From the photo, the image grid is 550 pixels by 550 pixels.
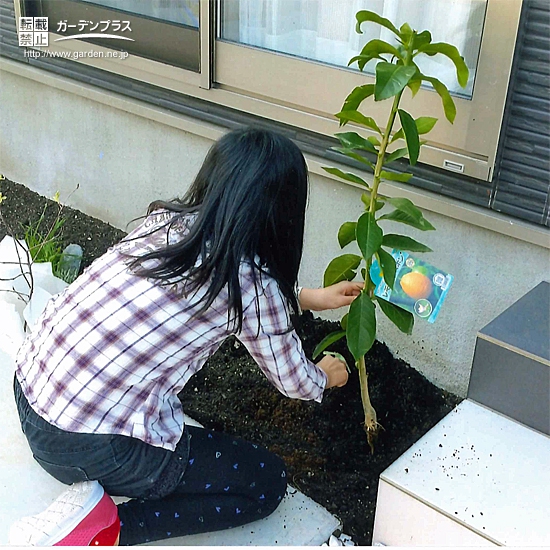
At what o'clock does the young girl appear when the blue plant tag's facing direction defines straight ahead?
The young girl is roughly at 2 o'clock from the blue plant tag.

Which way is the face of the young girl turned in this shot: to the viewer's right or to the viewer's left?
to the viewer's right

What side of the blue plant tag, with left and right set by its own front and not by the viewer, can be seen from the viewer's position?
front
